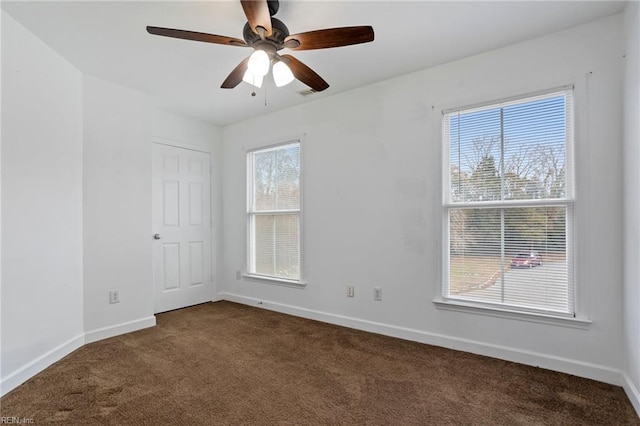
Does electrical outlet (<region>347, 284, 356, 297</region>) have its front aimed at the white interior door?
no

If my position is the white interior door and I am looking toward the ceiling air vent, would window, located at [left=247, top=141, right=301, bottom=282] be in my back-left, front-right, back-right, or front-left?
front-left

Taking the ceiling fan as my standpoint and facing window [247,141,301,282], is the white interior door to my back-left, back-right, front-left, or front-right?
front-left

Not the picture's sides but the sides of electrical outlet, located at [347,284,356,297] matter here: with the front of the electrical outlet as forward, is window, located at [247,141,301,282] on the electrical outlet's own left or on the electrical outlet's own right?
on the electrical outlet's own right

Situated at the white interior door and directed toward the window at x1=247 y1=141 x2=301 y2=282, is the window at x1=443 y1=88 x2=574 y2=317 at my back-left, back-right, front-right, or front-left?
front-right

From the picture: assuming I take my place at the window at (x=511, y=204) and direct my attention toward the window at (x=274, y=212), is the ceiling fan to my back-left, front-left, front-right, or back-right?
front-left

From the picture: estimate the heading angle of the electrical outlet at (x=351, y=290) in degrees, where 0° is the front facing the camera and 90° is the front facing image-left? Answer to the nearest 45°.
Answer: approximately 45°

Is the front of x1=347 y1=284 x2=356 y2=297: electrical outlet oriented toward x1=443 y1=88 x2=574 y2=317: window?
no

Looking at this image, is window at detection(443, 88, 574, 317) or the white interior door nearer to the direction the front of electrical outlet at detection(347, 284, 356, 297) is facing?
the white interior door
